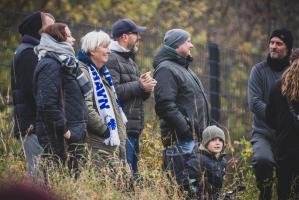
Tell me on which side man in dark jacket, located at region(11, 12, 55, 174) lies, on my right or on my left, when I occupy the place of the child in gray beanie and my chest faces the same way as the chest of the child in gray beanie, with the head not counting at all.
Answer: on my right

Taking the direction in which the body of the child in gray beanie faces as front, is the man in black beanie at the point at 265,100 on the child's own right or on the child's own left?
on the child's own left

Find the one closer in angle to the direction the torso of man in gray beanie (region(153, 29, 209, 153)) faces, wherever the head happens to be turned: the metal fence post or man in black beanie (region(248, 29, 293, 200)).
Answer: the man in black beanie
